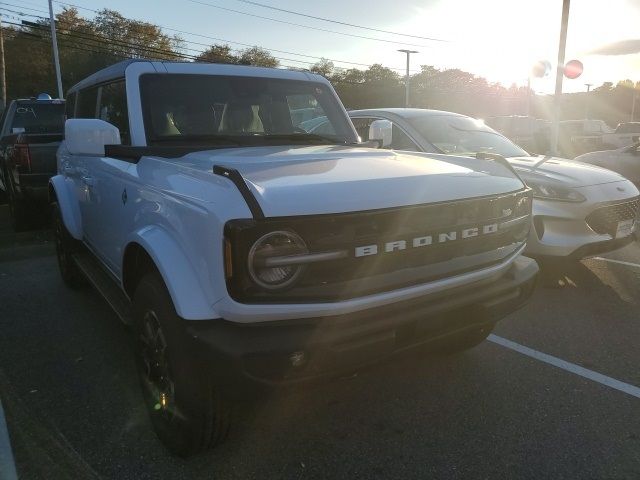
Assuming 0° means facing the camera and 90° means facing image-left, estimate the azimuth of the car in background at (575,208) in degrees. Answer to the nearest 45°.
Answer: approximately 315°

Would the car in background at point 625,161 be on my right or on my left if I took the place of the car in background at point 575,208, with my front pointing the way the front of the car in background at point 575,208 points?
on my left

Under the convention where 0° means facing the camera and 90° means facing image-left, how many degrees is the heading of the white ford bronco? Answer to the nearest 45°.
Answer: approximately 315°

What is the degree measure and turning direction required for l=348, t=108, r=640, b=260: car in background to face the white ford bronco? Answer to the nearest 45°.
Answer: approximately 90° to its right

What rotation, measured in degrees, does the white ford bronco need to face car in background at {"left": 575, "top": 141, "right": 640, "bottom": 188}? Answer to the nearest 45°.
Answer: approximately 90° to its left

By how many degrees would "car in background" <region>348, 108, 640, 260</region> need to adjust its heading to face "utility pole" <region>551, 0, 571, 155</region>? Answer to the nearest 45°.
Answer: approximately 135° to its left

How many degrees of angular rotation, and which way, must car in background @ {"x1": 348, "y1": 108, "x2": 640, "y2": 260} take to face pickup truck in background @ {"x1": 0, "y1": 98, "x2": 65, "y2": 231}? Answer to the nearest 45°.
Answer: approximately 135° to its right

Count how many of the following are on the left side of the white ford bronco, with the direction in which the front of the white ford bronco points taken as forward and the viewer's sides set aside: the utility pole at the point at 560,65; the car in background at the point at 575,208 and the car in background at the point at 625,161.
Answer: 3

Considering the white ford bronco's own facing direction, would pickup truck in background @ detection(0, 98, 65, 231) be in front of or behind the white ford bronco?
behind

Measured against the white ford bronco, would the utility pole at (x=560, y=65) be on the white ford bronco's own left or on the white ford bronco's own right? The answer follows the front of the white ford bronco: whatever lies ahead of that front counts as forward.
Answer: on the white ford bronco's own left
